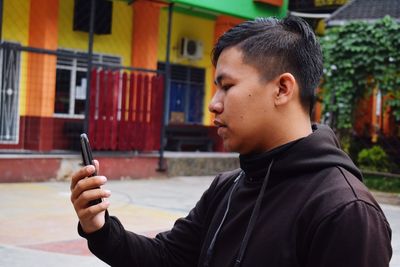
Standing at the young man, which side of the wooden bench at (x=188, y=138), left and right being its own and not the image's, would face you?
front

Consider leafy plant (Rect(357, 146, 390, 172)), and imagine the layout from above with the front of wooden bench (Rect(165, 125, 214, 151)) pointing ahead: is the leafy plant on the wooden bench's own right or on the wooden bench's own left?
on the wooden bench's own left

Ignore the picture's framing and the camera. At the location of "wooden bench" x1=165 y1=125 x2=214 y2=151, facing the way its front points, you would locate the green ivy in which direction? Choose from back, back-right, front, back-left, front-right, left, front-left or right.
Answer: front-left

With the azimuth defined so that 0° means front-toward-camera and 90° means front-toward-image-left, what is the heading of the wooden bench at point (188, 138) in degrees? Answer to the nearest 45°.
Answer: approximately 0°

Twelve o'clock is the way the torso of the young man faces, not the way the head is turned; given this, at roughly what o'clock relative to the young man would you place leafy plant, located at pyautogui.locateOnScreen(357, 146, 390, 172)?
The leafy plant is roughly at 5 o'clock from the young man.

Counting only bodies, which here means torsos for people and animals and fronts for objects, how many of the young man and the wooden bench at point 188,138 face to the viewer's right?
0

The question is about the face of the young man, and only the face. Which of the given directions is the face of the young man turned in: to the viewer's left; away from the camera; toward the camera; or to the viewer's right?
to the viewer's left

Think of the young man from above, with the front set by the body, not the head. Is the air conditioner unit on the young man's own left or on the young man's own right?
on the young man's own right
